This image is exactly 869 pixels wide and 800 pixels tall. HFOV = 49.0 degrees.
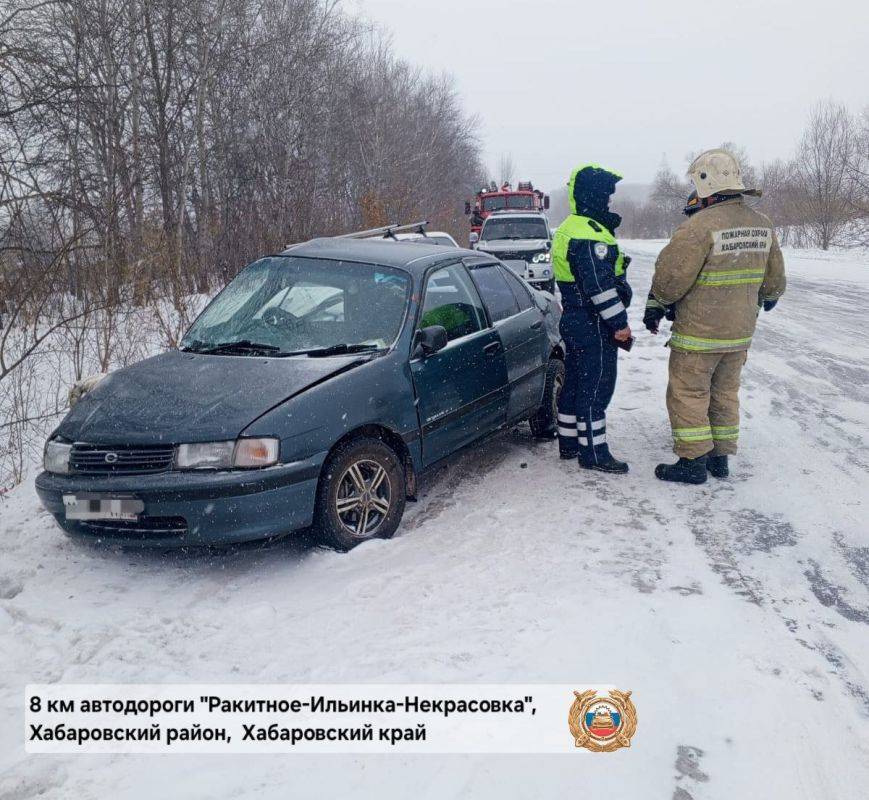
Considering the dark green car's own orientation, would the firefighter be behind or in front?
behind

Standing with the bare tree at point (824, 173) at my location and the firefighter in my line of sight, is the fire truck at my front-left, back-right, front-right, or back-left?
front-right

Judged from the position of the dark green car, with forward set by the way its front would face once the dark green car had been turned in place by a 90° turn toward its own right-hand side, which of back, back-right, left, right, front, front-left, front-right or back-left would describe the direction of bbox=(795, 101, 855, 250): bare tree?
right

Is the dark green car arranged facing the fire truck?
no

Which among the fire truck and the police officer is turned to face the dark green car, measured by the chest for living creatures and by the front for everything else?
the fire truck

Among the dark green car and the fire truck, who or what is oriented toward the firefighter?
the fire truck

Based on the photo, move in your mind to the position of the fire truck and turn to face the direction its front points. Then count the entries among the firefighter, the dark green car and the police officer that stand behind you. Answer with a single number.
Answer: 0

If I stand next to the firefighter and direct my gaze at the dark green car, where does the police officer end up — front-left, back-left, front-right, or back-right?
front-right

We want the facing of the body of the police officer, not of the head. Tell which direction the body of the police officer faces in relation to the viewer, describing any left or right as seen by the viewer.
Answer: facing to the right of the viewer

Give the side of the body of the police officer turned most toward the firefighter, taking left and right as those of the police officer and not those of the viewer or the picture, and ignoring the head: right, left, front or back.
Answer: front

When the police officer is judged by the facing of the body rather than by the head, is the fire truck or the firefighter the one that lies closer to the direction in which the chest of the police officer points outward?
the firefighter

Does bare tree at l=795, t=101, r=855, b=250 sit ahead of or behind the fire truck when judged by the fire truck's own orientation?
behind

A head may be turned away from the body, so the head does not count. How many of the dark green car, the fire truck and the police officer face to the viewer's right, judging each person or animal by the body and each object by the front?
1

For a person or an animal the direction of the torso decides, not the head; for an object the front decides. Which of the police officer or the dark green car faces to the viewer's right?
the police officer

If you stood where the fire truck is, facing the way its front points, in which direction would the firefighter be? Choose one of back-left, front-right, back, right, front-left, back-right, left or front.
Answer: front

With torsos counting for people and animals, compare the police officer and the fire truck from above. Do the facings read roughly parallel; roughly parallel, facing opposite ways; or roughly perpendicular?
roughly perpendicular

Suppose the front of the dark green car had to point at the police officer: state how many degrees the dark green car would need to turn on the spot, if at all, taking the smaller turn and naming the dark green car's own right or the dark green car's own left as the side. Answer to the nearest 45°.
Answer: approximately 180°

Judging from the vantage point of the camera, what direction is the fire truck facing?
facing the viewer

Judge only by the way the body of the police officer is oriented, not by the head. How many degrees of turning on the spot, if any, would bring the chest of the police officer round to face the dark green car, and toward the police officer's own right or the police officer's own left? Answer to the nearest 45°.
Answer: approximately 135° to the police officer's own right

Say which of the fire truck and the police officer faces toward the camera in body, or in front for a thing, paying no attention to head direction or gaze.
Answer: the fire truck
